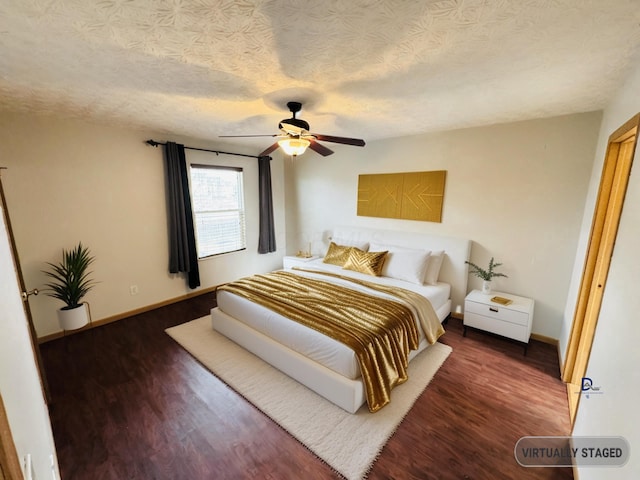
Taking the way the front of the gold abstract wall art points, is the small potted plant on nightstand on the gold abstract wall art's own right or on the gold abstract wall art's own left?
on the gold abstract wall art's own left

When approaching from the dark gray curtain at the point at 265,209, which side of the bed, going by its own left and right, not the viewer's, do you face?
right

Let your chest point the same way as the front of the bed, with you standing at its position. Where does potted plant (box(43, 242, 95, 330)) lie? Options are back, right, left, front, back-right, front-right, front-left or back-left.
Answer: front-right

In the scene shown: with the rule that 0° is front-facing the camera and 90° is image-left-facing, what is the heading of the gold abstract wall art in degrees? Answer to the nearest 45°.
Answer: approximately 45°

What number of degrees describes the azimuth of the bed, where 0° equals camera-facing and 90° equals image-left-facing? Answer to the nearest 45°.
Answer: approximately 45°

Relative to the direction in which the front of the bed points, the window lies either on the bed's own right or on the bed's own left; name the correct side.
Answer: on the bed's own right

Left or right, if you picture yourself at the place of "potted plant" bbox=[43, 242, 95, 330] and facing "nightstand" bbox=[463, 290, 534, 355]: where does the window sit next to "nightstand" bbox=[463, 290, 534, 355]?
left
